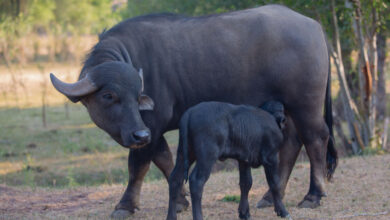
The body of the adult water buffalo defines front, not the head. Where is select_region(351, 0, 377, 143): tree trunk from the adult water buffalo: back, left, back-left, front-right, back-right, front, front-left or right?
back-right

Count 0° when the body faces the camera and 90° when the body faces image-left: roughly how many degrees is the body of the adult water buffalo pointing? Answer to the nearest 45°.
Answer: approximately 90°

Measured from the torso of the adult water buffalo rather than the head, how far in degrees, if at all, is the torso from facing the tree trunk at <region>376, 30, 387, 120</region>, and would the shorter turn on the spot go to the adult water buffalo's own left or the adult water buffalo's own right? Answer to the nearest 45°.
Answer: approximately 135° to the adult water buffalo's own right

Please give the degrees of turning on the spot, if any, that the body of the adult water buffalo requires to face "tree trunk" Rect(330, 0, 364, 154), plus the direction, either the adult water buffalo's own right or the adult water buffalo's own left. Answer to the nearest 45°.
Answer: approximately 135° to the adult water buffalo's own right

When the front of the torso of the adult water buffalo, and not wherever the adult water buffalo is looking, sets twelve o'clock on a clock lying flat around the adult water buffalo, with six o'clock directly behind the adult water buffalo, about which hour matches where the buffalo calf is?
The buffalo calf is roughly at 9 o'clock from the adult water buffalo.
